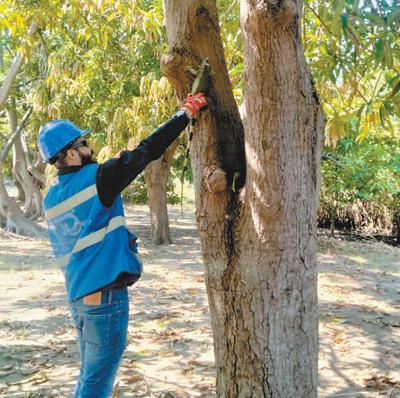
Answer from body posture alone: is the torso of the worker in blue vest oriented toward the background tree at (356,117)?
yes

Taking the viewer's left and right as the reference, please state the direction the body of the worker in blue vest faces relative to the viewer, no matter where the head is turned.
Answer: facing away from the viewer and to the right of the viewer

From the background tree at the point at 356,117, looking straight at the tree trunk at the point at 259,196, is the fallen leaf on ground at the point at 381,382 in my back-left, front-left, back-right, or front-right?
front-left

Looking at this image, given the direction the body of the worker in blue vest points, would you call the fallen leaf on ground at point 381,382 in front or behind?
in front
